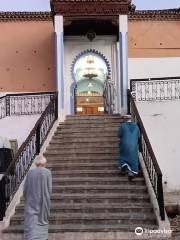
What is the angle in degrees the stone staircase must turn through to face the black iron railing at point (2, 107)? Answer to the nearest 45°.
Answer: approximately 135° to its right

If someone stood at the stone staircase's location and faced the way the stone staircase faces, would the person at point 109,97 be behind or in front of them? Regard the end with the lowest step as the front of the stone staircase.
behind

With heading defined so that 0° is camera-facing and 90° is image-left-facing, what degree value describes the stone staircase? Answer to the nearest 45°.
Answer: approximately 0°

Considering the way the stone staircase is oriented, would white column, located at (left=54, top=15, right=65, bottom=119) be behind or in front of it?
behind

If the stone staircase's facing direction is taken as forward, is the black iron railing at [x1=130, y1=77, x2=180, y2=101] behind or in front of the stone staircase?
behind

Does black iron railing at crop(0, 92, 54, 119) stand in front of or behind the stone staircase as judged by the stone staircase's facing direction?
behind
